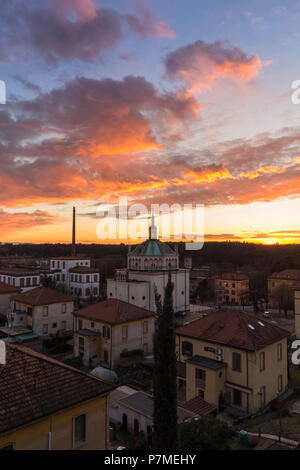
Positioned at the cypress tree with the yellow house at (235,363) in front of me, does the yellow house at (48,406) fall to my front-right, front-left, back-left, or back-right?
back-left

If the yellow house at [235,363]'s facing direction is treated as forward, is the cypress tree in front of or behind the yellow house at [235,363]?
in front

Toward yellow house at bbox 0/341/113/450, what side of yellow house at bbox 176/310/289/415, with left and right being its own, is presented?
front

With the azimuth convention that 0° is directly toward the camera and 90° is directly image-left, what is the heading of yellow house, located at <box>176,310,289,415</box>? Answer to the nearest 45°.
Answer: approximately 45°

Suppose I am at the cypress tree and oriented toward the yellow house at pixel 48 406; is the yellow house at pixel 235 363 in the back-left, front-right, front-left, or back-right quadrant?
back-right
